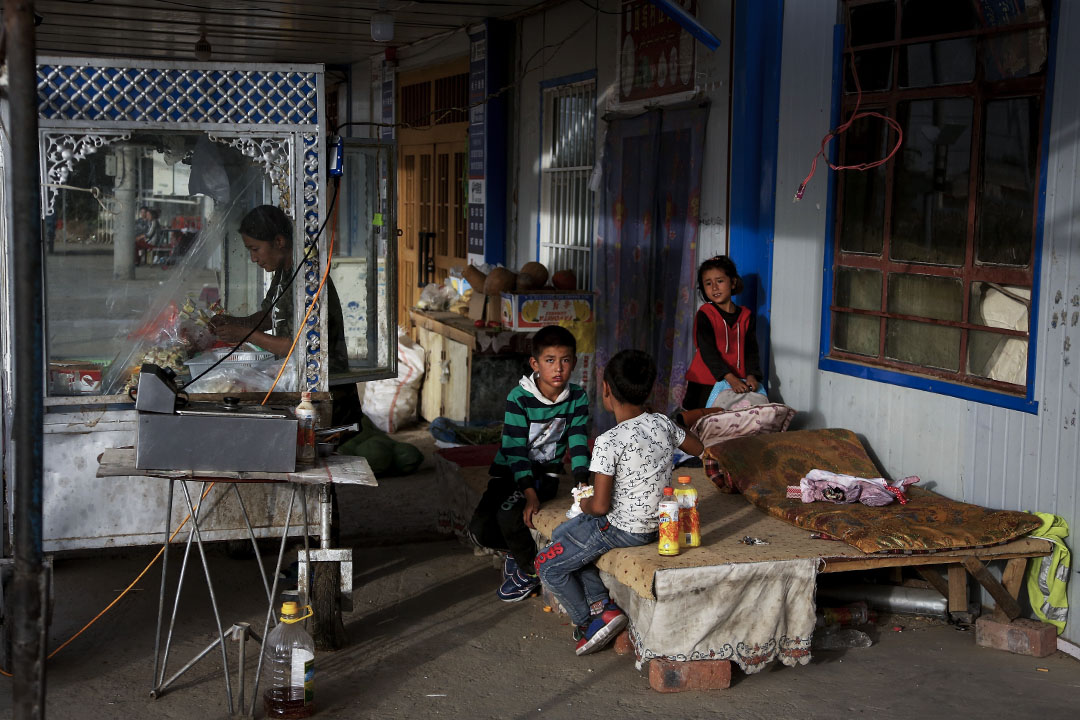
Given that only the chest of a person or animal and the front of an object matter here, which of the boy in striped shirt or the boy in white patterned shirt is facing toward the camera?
the boy in striped shirt

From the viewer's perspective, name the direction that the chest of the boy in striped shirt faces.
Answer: toward the camera

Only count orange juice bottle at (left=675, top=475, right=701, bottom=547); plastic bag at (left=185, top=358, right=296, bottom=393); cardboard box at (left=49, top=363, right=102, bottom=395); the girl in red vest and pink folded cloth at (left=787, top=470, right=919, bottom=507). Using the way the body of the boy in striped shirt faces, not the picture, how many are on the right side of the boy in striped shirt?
2

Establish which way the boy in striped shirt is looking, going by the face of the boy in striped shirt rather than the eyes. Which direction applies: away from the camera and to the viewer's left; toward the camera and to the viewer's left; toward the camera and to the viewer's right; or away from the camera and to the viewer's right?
toward the camera and to the viewer's right

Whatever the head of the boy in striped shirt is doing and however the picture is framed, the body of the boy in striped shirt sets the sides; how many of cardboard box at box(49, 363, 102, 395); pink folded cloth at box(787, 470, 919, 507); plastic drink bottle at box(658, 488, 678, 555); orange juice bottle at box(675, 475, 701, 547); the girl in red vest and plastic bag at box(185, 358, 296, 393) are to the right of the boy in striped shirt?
2

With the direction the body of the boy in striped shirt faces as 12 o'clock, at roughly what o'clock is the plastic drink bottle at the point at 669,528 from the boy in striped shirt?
The plastic drink bottle is roughly at 11 o'clock from the boy in striped shirt.

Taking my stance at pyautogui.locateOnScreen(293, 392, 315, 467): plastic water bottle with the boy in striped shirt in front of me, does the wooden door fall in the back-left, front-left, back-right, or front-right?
front-left

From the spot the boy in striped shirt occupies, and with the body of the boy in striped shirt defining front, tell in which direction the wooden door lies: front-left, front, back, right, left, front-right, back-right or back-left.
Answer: back

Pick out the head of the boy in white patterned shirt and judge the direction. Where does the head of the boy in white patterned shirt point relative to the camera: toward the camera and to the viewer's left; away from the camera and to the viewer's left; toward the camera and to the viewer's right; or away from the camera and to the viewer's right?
away from the camera and to the viewer's left

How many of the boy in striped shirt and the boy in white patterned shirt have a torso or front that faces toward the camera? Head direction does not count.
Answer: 1

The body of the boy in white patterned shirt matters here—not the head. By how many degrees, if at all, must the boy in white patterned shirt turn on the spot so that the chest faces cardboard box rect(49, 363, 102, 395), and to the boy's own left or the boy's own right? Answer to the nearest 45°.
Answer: approximately 45° to the boy's own left

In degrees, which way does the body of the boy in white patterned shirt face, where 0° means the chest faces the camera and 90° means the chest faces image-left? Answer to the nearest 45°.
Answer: approximately 135°

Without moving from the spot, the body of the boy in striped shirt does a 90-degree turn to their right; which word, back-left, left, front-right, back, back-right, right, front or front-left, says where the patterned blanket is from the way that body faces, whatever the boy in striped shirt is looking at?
back

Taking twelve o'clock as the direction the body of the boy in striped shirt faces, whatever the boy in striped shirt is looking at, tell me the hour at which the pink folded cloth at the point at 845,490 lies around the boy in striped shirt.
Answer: The pink folded cloth is roughly at 9 o'clock from the boy in striped shirt.

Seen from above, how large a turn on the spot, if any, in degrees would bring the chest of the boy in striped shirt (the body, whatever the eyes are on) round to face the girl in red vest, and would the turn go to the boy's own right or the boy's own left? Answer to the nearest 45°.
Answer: approximately 135° to the boy's own left

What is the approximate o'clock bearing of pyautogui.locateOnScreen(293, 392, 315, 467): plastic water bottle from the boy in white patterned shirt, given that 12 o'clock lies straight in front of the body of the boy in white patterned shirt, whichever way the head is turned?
The plastic water bottle is roughly at 10 o'clock from the boy in white patterned shirt.
